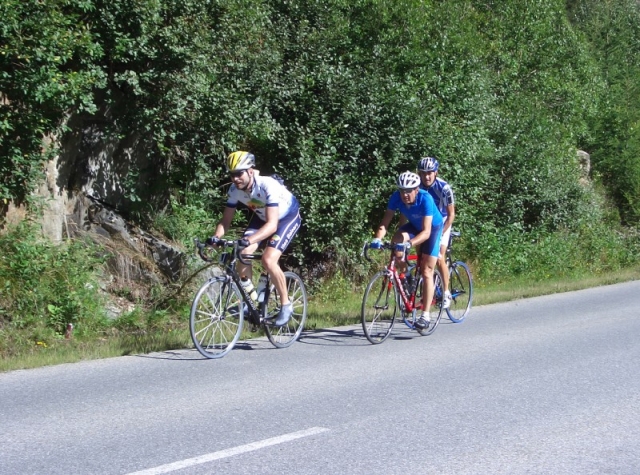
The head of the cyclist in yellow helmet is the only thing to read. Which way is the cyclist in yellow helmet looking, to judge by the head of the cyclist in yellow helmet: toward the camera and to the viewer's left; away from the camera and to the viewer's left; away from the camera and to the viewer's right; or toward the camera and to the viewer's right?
toward the camera and to the viewer's left

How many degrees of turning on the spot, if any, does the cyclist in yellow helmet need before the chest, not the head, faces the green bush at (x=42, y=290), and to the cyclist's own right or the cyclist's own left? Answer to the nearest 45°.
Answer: approximately 90° to the cyclist's own right

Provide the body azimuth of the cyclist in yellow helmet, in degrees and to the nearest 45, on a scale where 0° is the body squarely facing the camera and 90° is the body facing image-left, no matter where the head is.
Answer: approximately 45°
